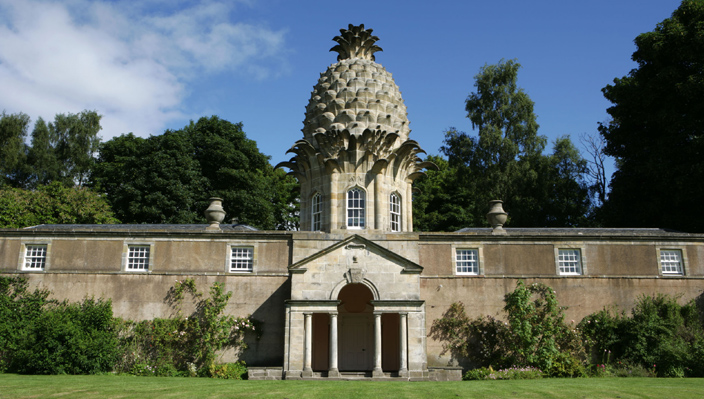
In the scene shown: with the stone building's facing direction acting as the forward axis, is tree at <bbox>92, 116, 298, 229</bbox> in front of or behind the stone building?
behind

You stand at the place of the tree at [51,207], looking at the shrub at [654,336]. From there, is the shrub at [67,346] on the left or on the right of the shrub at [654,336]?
right

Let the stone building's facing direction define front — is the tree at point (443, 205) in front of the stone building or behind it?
behind

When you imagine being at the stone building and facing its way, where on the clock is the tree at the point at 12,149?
The tree is roughly at 4 o'clock from the stone building.

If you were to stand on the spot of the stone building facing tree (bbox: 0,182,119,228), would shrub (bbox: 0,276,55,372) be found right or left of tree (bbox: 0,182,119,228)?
left

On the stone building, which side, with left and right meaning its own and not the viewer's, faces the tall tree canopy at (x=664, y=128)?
left

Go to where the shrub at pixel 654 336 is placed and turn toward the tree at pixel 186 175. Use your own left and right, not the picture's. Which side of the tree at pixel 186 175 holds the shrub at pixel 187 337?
left

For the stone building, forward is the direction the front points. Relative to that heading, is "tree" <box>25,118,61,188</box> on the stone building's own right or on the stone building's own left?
on the stone building's own right

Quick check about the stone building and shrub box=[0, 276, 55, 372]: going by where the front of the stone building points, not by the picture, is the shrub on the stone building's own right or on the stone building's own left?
on the stone building's own right

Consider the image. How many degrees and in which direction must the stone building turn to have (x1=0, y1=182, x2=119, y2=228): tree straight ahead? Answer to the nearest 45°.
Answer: approximately 135° to its right

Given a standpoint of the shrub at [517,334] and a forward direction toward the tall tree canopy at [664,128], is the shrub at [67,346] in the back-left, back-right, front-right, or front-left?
back-left

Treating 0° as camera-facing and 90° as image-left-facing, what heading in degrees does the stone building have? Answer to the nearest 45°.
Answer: approximately 0°
